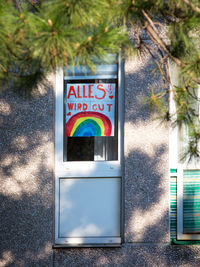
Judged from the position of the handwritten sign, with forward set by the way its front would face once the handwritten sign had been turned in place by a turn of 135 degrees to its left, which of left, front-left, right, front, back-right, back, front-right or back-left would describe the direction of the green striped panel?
front-right

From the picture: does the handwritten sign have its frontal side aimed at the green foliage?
yes

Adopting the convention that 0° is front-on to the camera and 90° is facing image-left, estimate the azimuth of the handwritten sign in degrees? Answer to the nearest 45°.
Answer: approximately 0°
